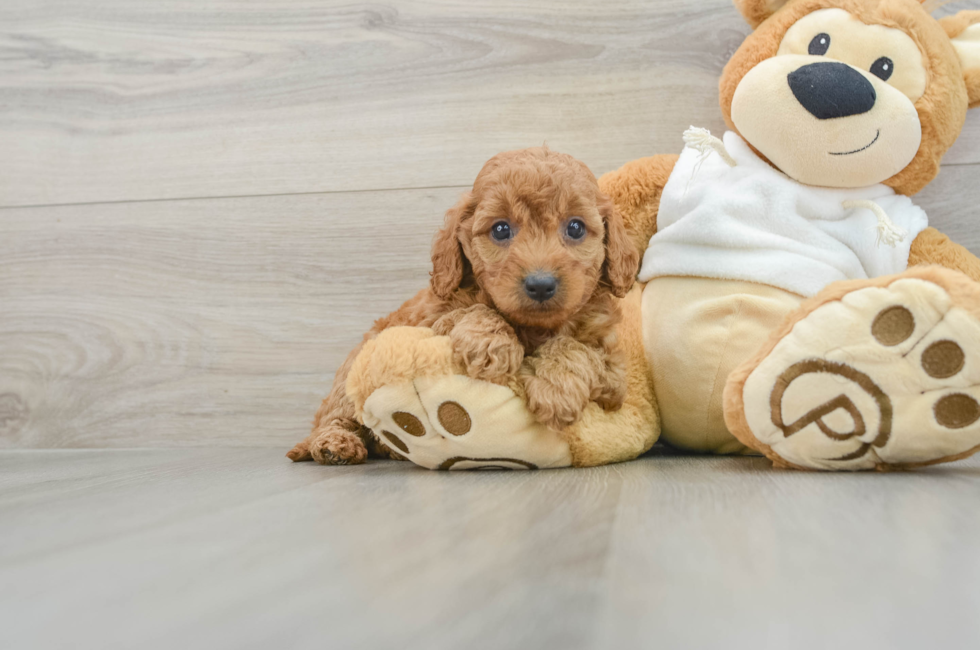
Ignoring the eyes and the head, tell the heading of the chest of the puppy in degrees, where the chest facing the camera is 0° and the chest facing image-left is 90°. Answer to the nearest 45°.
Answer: approximately 315°

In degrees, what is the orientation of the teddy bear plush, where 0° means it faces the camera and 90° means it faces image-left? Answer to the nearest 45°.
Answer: approximately 0°
